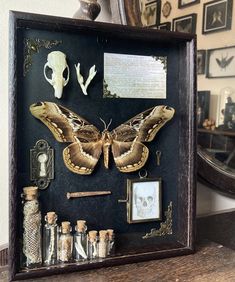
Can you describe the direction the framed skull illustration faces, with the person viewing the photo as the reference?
facing the viewer and to the right of the viewer
